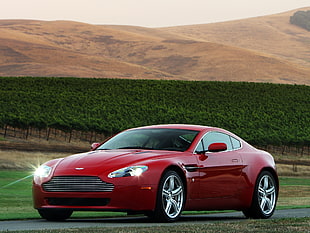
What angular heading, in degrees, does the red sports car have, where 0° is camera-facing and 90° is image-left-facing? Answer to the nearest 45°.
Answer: approximately 45°
